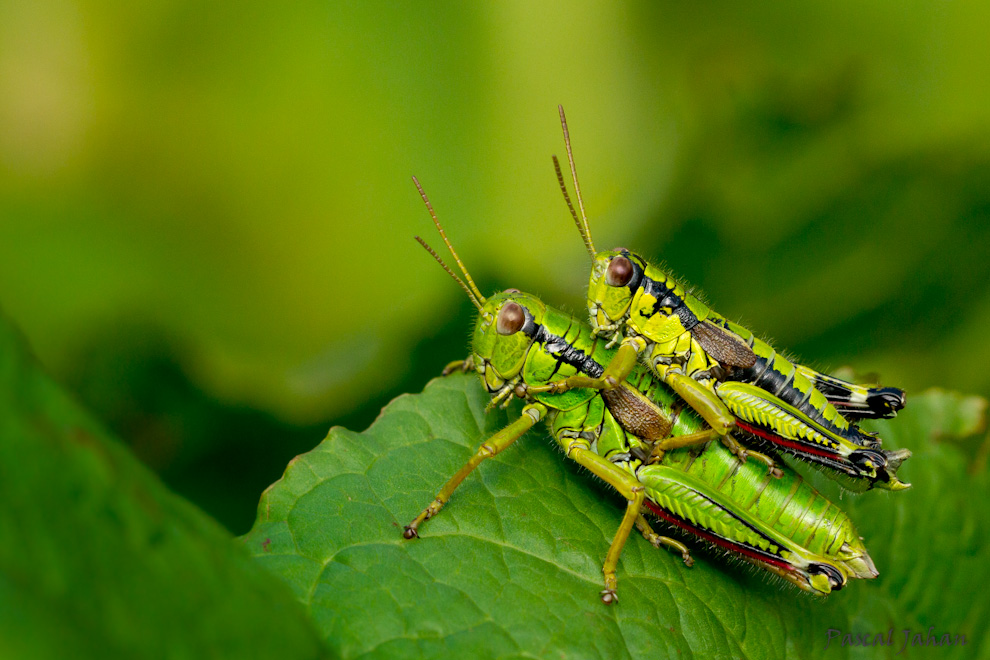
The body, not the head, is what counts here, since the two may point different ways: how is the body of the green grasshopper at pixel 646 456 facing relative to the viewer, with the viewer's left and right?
facing to the left of the viewer

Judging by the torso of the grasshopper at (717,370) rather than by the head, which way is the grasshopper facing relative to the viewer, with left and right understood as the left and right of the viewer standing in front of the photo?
facing to the left of the viewer

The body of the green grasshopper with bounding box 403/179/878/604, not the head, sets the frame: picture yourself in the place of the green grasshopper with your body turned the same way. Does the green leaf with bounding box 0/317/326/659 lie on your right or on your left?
on your left
